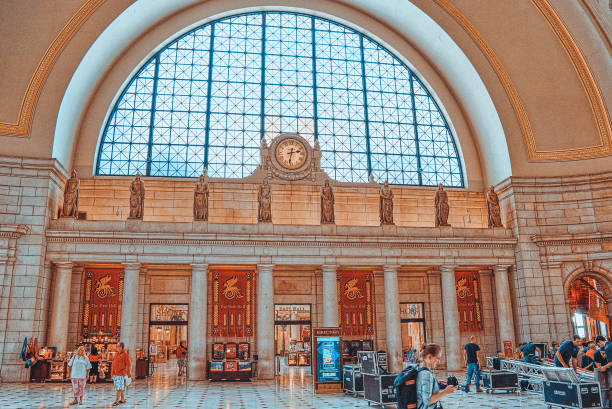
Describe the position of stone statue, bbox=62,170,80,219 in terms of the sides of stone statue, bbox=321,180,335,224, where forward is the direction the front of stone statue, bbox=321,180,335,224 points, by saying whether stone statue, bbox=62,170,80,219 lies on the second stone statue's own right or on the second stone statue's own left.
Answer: on the second stone statue's own right

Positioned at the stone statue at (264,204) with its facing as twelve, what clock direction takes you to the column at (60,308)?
The column is roughly at 3 o'clock from the stone statue.

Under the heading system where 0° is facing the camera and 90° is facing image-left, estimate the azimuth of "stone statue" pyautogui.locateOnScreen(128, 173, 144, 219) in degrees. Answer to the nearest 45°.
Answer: approximately 0°
